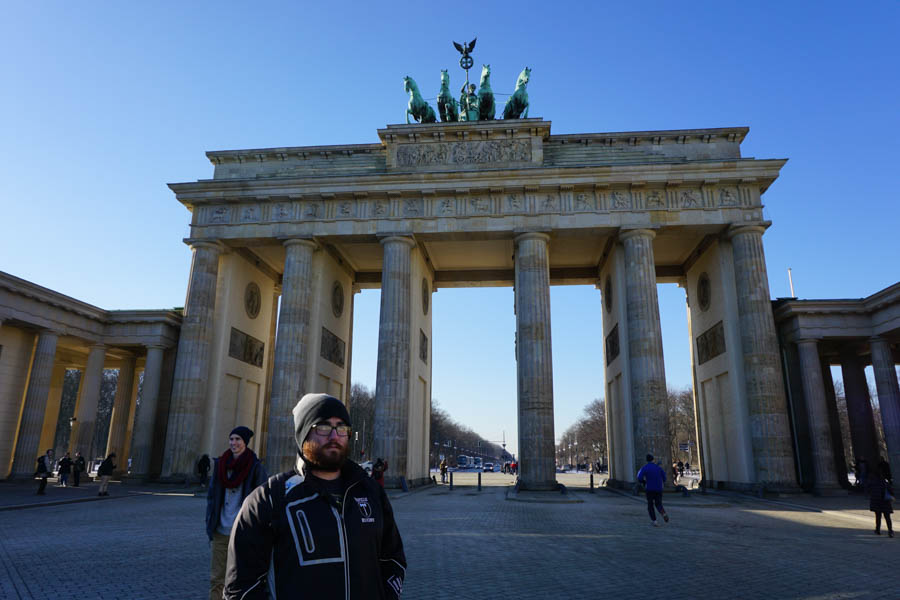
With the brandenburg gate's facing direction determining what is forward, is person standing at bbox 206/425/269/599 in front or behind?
in front

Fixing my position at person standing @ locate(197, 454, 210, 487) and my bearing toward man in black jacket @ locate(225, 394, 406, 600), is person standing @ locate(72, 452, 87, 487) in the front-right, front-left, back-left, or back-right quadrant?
back-right

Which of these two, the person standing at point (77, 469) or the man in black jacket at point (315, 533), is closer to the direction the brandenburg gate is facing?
the man in black jacket

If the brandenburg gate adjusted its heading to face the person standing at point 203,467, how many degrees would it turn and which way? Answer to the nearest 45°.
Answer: approximately 90° to its right

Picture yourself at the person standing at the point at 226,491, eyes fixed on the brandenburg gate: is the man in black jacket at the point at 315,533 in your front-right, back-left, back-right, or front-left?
back-right

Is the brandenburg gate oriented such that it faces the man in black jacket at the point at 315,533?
yes

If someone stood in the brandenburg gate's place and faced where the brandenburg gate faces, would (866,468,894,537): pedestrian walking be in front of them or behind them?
in front

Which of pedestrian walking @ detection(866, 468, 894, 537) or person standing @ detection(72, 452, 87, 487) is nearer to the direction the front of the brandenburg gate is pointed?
the pedestrian walking

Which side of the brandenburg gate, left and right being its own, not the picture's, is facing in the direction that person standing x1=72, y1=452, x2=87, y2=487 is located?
right

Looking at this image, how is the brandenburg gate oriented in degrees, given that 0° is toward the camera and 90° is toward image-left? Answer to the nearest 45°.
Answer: approximately 0°

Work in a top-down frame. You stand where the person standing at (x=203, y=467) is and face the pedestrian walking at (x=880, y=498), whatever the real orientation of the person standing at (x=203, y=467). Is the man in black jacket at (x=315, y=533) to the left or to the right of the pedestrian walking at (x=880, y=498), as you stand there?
right
